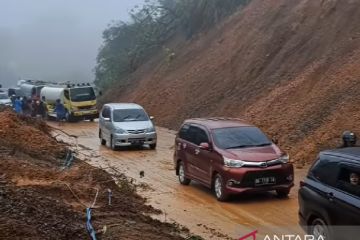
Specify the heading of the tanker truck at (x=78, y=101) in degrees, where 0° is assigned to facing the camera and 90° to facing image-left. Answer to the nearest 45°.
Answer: approximately 315°

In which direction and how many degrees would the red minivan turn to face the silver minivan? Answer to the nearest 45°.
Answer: approximately 180°

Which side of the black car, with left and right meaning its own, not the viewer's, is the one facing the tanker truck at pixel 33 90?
back

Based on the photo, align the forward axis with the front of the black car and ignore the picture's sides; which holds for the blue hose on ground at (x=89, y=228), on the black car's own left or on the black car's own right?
on the black car's own right

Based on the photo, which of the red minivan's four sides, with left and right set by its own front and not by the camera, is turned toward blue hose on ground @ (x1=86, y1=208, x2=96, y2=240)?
right

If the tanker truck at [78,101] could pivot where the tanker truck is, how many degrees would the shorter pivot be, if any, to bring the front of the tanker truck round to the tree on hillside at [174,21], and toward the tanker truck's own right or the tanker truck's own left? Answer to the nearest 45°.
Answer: approximately 90° to the tanker truck's own left

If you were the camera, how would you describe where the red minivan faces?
facing the viewer and to the right of the viewer

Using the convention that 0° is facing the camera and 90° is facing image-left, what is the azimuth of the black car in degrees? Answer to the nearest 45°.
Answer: approximately 315°

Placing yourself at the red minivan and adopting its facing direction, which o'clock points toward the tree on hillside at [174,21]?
The tree on hillside is roughly at 7 o'clock from the red minivan.
